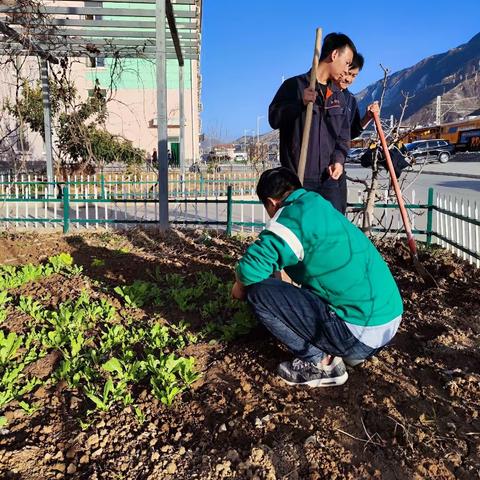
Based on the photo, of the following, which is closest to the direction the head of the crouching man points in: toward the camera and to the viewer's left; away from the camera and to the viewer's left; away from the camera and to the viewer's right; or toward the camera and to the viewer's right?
away from the camera and to the viewer's left

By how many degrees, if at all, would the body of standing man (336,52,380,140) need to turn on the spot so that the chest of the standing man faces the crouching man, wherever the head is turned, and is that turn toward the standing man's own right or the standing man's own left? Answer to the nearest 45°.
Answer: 0° — they already face them

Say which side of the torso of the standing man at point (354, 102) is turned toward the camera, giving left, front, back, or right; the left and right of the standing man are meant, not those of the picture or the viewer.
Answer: front

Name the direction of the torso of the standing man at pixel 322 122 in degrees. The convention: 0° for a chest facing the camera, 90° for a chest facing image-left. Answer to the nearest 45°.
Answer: approximately 315°

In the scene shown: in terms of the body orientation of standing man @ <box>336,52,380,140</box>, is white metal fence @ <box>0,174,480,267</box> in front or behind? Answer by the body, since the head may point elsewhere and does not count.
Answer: behind

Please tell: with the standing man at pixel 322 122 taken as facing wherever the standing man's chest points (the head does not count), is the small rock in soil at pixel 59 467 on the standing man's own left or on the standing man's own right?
on the standing man's own right

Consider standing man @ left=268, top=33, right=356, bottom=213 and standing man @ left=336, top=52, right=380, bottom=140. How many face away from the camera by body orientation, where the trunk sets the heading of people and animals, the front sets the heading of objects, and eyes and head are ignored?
0

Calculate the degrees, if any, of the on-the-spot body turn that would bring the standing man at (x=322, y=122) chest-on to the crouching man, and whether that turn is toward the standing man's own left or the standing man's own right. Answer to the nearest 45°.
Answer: approximately 45° to the standing man's own right

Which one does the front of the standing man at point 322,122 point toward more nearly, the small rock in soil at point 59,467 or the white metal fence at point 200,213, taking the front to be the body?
the small rock in soil

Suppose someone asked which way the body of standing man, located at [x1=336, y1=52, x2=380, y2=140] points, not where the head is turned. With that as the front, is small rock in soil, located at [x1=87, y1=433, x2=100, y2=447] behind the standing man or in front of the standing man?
in front
